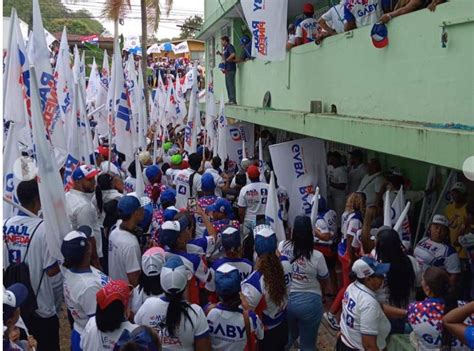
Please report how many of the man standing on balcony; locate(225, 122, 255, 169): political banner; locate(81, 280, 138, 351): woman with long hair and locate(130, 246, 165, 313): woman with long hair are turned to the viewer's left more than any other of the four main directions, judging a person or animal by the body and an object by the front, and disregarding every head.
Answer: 1

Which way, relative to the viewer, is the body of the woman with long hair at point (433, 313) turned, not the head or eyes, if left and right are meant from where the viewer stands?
facing away from the viewer and to the left of the viewer

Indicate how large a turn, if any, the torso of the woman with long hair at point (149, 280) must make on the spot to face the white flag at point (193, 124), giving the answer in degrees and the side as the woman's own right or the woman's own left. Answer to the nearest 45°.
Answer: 0° — they already face it

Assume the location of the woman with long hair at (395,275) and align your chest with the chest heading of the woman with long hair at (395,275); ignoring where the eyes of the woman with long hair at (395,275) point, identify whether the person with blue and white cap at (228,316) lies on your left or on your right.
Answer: on your left

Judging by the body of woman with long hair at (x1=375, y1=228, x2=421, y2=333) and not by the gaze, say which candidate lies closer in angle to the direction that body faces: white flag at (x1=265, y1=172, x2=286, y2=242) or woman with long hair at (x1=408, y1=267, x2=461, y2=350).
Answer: the white flag

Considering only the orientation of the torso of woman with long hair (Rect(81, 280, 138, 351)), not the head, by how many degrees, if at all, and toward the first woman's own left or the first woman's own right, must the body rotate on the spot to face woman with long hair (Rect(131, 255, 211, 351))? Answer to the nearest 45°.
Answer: approximately 90° to the first woman's own right

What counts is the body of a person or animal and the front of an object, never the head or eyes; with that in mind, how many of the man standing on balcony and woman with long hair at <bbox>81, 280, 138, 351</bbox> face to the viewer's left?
1

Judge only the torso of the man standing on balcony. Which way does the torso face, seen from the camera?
to the viewer's left

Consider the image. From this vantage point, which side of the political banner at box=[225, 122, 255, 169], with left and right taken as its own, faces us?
front

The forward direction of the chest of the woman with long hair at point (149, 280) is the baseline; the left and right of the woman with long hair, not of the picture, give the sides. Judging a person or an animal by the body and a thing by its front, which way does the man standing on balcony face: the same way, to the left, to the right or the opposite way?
to the left

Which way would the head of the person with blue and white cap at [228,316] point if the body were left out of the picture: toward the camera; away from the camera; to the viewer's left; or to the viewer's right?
away from the camera

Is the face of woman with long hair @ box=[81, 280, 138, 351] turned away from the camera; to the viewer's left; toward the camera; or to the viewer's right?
away from the camera

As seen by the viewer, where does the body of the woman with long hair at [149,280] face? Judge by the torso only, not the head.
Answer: away from the camera

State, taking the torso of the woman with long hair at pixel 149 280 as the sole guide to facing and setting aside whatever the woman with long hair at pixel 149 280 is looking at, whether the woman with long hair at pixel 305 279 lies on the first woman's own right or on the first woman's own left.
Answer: on the first woman's own right

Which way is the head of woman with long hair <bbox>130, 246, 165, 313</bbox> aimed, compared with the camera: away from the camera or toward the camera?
away from the camera

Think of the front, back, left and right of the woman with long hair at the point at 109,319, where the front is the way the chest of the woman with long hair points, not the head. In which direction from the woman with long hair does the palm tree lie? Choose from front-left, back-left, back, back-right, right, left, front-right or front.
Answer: front

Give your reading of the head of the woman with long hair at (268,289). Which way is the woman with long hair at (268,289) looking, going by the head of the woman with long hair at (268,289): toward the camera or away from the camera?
away from the camera

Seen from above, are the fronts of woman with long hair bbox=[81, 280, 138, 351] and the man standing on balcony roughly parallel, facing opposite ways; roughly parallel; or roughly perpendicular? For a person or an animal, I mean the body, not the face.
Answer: roughly perpendicular

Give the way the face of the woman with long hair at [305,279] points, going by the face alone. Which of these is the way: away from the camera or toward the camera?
away from the camera
